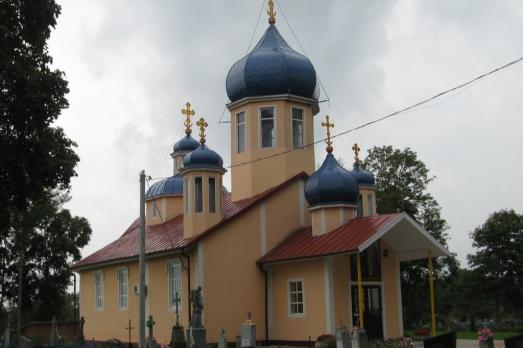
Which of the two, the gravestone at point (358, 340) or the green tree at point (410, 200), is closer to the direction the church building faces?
the gravestone

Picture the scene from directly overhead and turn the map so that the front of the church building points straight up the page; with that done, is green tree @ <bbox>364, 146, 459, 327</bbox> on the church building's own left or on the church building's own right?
on the church building's own left

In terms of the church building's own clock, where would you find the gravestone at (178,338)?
The gravestone is roughly at 3 o'clock from the church building.

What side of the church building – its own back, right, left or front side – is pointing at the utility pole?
right

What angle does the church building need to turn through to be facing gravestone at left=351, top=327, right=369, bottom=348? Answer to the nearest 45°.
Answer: approximately 45° to its right

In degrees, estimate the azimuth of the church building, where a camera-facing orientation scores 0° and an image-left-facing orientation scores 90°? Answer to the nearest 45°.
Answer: approximately 315°

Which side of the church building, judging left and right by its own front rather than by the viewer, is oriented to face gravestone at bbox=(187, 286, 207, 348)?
right

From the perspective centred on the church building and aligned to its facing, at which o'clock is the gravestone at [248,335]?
The gravestone is roughly at 2 o'clock from the church building.
